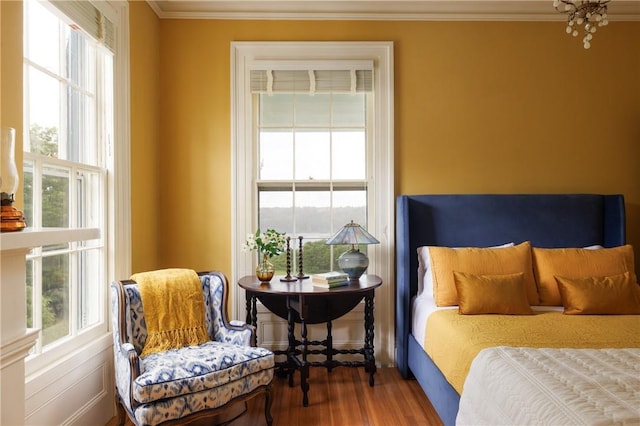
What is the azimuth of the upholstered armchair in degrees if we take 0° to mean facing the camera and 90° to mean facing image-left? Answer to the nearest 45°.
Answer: approximately 315°

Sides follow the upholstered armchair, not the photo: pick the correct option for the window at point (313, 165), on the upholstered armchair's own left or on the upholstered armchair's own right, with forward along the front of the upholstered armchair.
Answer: on the upholstered armchair's own left

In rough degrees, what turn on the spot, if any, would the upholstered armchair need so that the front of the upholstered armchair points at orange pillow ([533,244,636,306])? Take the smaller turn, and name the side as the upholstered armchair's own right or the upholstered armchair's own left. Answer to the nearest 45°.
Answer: approximately 45° to the upholstered armchair's own left

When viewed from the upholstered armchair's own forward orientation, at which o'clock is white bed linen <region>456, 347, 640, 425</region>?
The white bed linen is roughly at 12 o'clock from the upholstered armchair.

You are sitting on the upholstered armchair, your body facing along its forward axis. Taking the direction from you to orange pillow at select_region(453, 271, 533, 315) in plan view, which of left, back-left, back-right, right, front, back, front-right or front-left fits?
front-left

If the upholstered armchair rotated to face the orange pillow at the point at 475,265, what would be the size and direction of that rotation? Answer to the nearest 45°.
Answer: approximately 45° to its left

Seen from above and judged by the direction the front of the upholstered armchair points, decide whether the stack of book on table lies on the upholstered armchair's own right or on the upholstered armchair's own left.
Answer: on the upholstered armchair's own left

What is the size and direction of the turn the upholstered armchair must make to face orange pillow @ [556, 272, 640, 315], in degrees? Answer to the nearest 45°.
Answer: approximately 45° to its left

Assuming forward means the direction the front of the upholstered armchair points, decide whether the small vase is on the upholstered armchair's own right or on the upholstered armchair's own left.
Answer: on the upholstered armchair's own left
